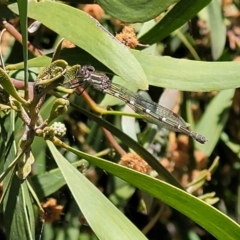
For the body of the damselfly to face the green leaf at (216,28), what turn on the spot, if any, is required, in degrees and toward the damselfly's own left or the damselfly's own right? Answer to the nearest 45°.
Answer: approximately 90° to the damselfly's own right

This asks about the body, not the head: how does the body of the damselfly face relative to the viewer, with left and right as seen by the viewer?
facing to the left of the viewer
